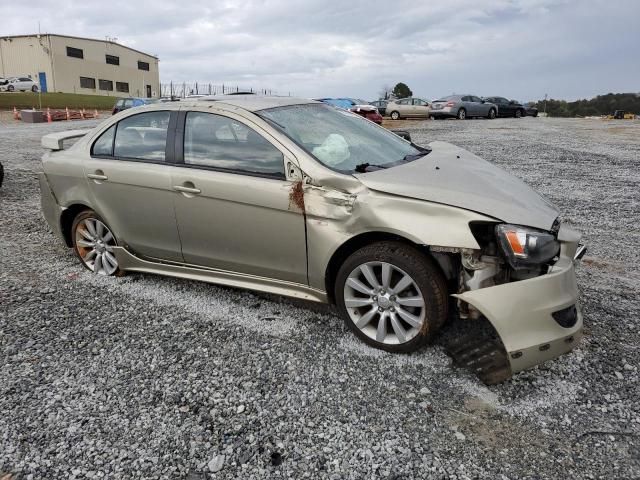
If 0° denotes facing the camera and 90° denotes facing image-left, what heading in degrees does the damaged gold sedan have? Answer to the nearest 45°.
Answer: approximately 315°

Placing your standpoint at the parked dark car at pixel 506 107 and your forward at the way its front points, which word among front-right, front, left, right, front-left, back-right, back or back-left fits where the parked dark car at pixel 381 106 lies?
back

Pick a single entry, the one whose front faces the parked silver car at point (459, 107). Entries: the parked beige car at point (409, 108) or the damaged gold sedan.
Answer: the parked beige car at point (409, 108)

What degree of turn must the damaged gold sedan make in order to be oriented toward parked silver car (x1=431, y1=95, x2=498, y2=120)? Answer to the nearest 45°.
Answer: approximately 135° to its left

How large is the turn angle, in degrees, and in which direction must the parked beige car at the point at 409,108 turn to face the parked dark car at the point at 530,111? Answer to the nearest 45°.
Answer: approximately 45° to its left

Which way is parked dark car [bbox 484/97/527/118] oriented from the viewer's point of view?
to the viewer's right

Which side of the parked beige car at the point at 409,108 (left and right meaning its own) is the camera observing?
right

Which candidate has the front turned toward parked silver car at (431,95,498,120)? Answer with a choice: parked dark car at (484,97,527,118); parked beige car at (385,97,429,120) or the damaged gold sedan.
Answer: parked beige car at (385,97,429,120)

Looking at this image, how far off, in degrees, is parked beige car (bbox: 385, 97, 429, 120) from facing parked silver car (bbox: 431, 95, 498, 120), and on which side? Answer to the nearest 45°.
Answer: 0° — it already faces it

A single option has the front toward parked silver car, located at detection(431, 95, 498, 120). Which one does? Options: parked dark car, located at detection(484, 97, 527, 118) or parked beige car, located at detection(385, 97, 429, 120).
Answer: parked beige car, located at detection(385, 97, 429, 120)

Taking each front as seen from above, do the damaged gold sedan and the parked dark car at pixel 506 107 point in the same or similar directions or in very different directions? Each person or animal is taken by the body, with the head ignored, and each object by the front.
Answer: same or similar directions

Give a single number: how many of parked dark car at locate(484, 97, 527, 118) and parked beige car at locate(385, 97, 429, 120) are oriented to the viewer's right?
2

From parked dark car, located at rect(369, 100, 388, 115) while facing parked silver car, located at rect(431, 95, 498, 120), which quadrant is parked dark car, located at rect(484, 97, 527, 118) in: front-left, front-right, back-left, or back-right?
front-left

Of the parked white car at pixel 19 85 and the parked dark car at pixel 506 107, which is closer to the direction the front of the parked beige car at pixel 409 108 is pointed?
the parked dark car
